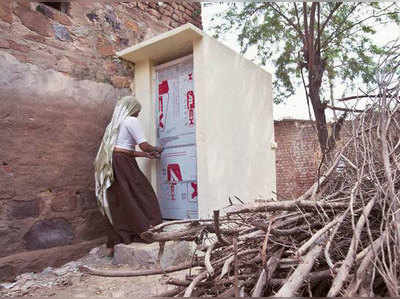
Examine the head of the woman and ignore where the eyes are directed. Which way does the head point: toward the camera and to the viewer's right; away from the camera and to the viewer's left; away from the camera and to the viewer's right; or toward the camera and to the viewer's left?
away from the camera and to the viewer's right

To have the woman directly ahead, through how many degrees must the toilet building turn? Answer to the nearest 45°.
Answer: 0° — it already faces them

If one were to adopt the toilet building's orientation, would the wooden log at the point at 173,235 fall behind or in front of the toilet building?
in front

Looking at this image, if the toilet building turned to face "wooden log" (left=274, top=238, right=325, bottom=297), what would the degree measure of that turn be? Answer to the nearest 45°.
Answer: approximately 45° to its left

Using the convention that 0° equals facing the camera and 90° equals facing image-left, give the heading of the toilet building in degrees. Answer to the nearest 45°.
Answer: approximately 45°

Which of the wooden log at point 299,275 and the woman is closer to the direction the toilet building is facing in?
the woman
